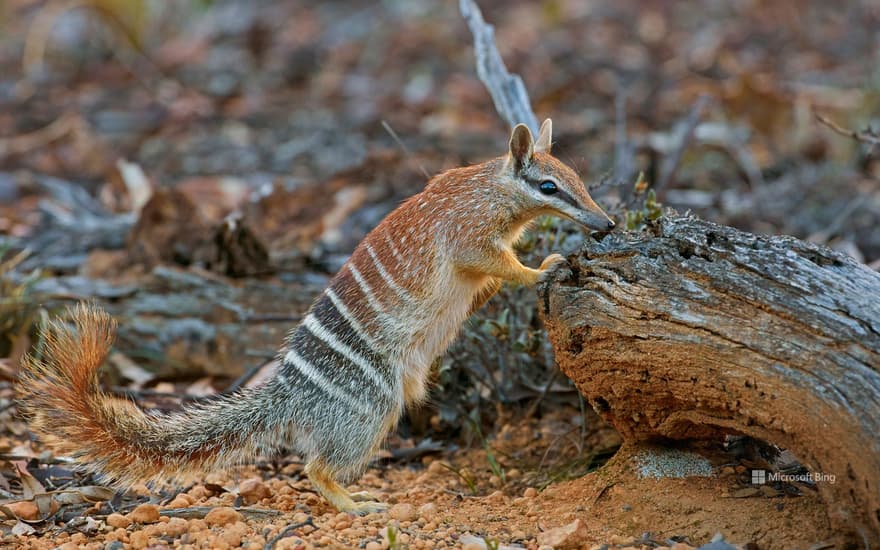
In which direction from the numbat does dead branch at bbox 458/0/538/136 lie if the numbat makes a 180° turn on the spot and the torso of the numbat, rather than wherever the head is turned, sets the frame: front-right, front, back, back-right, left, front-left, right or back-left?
back-right

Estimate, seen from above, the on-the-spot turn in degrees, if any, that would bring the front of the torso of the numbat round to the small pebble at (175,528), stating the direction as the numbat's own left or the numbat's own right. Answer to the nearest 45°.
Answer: approximately 135° to the numbat's own right

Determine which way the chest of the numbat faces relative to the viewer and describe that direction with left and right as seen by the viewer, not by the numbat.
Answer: facing to the right of the viewer

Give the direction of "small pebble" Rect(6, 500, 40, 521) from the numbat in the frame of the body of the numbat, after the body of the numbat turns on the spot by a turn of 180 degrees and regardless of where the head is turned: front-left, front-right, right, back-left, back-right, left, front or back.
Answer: front

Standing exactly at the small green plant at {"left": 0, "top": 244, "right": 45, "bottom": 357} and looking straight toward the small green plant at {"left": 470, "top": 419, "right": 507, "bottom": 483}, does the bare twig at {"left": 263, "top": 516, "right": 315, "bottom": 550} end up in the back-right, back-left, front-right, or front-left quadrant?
front-right

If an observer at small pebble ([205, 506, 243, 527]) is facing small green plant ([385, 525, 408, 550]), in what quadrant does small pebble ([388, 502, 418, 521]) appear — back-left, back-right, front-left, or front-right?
front-left

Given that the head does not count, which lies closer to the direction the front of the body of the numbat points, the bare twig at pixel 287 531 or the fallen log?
the fallen log

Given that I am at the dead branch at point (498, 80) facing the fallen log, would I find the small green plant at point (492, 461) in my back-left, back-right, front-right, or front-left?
front-right
